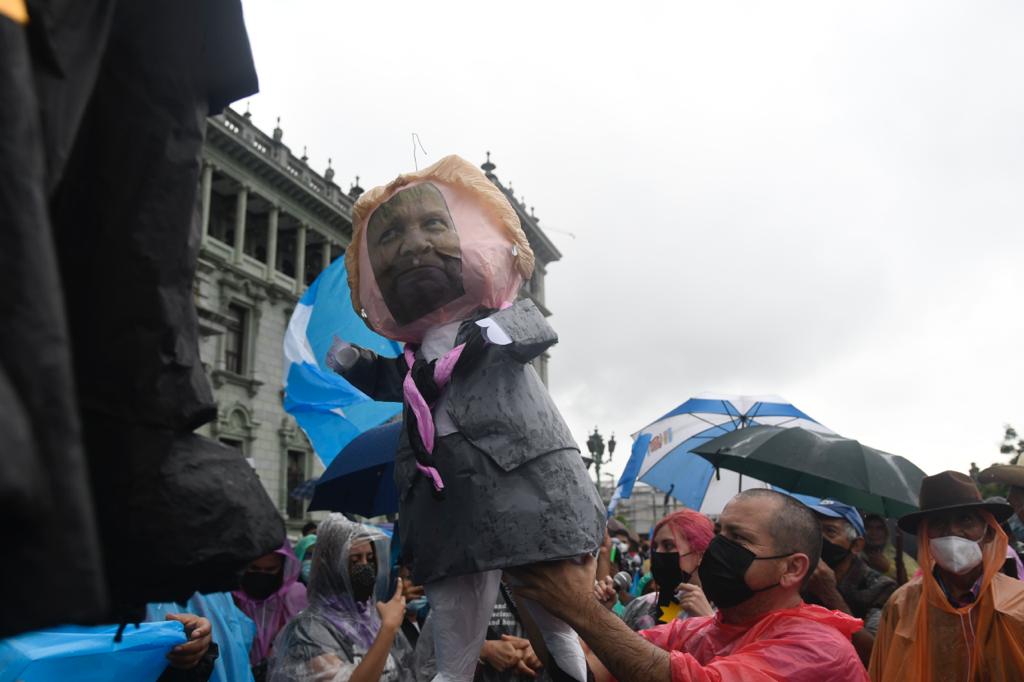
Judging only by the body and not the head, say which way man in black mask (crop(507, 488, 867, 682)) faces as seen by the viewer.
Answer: to the viewer's left

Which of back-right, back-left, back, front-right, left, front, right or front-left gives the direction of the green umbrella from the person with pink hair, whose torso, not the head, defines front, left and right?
back

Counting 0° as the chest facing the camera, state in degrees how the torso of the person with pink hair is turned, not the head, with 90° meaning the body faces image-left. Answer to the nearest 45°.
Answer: approximately 45°

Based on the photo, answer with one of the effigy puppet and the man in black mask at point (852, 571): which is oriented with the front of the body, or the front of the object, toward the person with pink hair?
the man in black mask

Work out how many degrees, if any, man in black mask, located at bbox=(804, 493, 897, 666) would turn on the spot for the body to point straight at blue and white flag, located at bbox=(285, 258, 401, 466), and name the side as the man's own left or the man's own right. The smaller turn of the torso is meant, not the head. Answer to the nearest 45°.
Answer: approximately 45° to the man's own right

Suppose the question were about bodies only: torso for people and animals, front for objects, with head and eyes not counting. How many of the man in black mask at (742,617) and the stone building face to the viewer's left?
1

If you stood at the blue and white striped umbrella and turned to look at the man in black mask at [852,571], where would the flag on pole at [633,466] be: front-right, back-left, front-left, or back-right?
back-right

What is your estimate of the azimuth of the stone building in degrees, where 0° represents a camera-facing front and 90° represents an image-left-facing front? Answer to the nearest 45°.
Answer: approximately 315°

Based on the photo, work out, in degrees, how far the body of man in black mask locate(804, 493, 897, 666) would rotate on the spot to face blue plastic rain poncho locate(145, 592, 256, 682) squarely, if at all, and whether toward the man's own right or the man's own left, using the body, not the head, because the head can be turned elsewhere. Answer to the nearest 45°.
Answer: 0° — they already face it

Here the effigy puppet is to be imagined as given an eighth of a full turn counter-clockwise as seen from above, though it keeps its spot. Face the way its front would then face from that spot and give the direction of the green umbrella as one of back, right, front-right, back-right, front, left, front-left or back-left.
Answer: back-left
